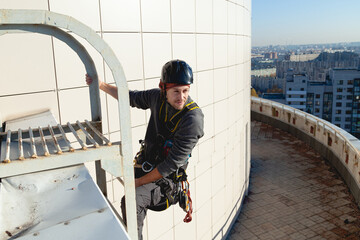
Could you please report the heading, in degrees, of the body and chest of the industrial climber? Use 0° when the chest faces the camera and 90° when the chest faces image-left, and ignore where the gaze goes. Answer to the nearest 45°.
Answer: approximately 45°
